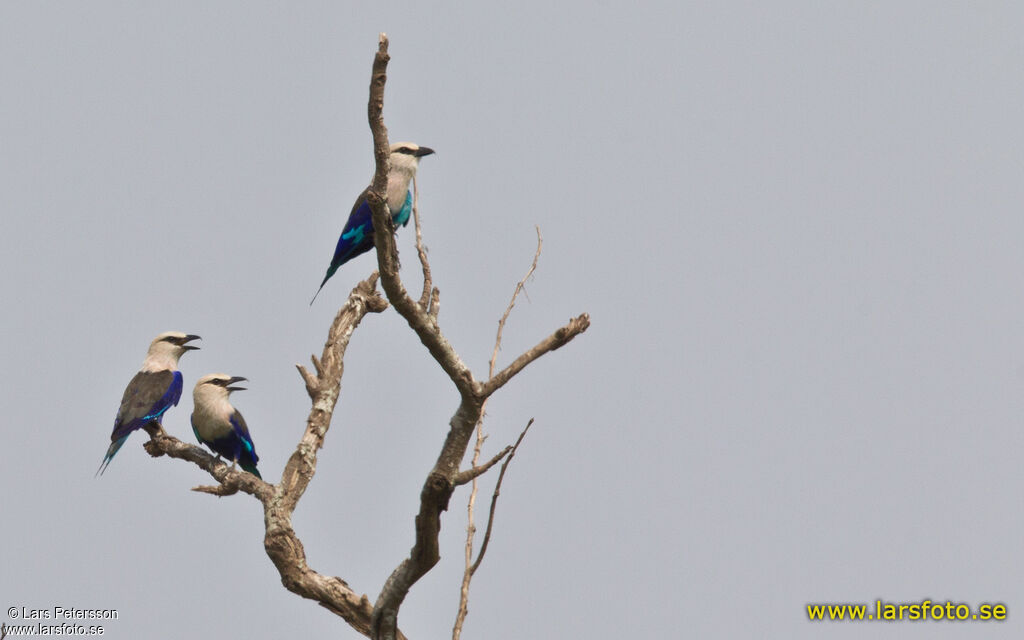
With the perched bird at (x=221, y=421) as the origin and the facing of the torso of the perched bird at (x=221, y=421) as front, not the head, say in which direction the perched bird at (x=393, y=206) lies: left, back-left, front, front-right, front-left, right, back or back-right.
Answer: left

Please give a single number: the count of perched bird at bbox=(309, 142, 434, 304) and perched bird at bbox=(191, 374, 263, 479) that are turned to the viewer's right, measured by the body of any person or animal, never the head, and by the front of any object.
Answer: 1

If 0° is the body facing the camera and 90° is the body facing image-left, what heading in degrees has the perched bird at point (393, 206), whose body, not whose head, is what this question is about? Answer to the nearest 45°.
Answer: approximately 270°

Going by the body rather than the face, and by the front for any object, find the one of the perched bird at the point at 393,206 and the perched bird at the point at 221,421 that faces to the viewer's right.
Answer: the perched bird at the point at 393,206

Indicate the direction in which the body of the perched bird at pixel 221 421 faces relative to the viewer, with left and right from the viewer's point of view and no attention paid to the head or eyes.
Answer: facing the viewer and to the left of the viewer

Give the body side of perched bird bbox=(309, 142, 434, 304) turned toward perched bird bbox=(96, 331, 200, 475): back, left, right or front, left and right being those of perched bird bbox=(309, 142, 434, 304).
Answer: back
